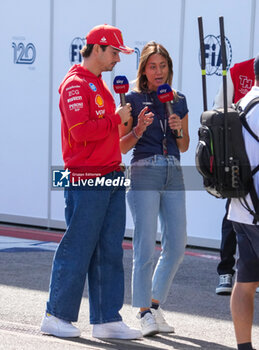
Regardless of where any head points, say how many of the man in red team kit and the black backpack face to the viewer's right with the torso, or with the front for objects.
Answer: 1

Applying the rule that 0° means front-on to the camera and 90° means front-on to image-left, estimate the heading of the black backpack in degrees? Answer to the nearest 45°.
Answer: approximately 90°

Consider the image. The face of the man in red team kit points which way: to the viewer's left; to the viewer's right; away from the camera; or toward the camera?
to the viewer's right

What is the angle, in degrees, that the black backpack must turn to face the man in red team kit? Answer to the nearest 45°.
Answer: approximately 45° to its right

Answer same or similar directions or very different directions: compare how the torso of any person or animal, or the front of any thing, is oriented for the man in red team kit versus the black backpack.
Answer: very different directions

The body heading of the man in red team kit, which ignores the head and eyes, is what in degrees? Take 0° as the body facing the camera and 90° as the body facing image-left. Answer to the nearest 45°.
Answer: approximately 270°
